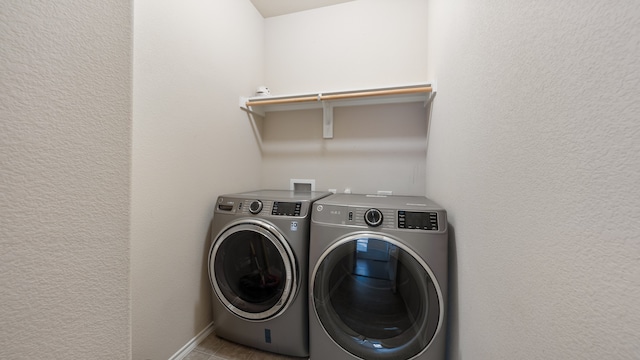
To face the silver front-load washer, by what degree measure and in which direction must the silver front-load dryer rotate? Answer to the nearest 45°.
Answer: approximately 90° to its right

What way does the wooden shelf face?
toward the camera

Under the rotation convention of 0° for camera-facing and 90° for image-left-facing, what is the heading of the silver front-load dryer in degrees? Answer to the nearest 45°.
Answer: approximately 0°

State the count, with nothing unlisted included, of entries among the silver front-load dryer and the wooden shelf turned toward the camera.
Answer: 2
